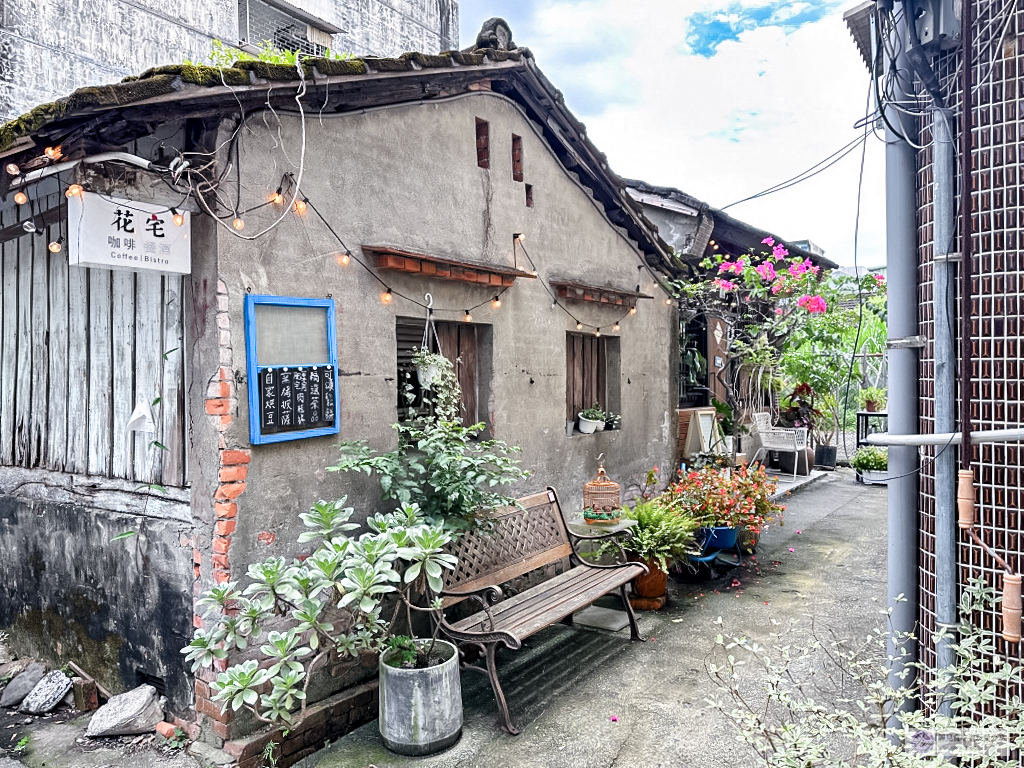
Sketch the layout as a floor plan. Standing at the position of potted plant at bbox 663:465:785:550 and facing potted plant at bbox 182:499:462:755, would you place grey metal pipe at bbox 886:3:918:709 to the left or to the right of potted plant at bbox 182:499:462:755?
left

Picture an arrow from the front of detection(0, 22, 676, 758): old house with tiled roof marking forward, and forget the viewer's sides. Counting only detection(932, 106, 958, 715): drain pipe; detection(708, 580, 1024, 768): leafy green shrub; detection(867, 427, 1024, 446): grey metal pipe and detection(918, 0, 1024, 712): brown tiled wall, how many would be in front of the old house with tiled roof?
4

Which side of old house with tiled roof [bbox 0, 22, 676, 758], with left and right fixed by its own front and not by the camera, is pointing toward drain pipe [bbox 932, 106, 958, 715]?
front

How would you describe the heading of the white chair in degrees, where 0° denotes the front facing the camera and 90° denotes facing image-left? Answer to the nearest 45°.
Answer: approximately 315°

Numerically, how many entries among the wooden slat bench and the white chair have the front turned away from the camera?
0

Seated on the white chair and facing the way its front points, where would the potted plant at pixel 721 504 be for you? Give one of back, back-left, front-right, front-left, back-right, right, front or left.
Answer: front-right

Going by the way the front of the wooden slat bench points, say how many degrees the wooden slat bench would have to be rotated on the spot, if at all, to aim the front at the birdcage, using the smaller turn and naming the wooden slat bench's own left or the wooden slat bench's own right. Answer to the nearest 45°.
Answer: approximately 90° to the wooden slat bench's own left

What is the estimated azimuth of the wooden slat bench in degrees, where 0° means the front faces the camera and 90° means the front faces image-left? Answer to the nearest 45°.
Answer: approximately 315°

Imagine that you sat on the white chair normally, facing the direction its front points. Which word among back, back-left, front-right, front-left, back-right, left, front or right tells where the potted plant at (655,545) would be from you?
front-right

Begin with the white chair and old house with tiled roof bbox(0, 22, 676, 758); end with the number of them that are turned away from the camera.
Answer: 0

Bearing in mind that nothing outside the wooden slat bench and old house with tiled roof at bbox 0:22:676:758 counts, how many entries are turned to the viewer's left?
0

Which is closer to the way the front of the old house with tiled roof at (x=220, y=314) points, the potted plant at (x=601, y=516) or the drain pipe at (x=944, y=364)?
the drain pipe

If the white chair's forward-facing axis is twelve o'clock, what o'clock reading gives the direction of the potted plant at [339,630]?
The potted plant is roughly at 2 o'clock from the white chair.

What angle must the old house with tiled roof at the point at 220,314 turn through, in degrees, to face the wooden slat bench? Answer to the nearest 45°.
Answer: approximately 45° to its left

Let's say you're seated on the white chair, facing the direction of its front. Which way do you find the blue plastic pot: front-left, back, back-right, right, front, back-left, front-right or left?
front-right

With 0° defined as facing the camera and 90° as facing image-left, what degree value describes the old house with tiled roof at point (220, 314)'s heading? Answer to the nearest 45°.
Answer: approximately 315°

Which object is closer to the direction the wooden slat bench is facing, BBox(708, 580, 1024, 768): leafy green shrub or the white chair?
the leafy green shrub

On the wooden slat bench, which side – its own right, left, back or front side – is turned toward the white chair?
left
